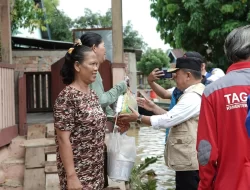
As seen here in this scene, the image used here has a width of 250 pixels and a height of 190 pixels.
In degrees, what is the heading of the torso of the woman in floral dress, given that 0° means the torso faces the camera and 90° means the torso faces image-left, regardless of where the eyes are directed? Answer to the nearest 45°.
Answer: approximately 315°

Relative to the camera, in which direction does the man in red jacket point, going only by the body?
away from the camera

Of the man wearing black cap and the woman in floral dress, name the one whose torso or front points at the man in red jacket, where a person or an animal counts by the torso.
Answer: the woman in floral dress

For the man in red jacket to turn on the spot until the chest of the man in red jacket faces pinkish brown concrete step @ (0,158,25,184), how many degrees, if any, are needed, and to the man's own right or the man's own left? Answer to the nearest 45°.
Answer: approximately 45° to the man's own left

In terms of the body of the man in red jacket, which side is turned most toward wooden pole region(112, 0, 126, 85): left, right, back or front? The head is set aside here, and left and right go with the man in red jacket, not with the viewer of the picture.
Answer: front

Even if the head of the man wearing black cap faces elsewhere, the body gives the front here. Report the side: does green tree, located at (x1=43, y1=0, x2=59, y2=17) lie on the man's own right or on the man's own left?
on the man's own right

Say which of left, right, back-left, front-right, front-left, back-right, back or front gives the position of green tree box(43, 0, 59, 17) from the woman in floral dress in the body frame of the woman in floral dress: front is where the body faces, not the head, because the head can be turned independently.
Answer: back-left

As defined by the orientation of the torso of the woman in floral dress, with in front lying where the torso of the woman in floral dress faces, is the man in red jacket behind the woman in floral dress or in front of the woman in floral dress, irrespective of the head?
in front

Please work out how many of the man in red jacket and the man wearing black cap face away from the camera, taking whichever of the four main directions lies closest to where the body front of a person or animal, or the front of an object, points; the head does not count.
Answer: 1

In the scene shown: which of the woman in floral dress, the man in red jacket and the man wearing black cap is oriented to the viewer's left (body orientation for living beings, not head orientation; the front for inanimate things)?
the man wearing black cap

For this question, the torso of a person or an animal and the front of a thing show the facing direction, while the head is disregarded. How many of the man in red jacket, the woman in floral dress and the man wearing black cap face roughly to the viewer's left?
1

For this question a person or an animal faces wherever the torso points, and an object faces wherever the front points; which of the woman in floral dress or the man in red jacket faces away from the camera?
the man in red jacket

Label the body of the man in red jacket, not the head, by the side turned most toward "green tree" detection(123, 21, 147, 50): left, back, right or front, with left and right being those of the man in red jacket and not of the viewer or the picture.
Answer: front

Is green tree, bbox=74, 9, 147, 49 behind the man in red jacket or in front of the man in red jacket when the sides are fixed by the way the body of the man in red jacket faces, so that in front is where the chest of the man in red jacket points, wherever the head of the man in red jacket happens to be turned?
in front

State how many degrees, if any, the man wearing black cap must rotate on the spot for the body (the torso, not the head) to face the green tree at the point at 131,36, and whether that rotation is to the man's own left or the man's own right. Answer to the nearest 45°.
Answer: approximately 90° to the man's own right

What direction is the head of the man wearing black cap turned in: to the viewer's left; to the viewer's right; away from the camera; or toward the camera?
to the viewer's left

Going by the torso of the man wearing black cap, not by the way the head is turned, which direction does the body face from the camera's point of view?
to the viewer's left

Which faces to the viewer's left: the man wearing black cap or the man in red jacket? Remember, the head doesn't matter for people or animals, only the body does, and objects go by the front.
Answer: the man wearing black cap
